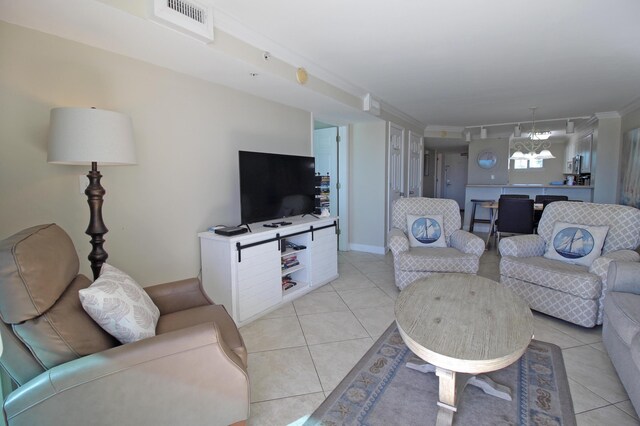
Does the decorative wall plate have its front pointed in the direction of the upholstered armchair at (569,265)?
yes

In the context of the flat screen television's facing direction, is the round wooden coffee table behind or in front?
in front

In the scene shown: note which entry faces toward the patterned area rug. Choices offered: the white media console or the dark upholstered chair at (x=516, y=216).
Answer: the white media console

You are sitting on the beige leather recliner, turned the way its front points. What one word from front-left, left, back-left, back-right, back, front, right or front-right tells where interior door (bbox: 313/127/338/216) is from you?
front-left

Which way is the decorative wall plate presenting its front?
toward the camera

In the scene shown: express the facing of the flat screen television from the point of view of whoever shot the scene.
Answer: facing the viewer and to the right of the viewer

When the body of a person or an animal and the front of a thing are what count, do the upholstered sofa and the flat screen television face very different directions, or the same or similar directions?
very different directions

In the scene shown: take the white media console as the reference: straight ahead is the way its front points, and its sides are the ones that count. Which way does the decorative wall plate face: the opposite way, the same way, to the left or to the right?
to the right

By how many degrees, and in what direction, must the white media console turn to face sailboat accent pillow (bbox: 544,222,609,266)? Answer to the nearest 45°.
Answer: approximately 45° to its left

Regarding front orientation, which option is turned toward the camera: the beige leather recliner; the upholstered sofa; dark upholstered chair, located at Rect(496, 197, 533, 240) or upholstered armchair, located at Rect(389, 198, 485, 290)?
the upholstered armchair

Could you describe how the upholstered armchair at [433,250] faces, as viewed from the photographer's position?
facing the viewer

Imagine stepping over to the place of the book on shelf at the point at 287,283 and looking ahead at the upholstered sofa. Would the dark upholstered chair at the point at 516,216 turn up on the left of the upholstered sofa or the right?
left

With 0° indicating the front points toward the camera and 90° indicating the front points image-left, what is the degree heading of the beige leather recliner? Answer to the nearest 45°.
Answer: approximately 270°

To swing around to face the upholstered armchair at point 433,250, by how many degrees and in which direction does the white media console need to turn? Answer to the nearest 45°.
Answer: approximately 45° to its left

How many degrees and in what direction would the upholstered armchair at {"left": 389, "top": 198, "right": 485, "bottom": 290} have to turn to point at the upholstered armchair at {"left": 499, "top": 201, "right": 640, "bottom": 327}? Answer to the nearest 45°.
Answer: approximately 90° to its left

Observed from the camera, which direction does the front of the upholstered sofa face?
facing to the left of the viewer

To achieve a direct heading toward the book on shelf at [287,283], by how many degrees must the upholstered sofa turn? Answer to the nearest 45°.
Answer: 0° — it already faces it

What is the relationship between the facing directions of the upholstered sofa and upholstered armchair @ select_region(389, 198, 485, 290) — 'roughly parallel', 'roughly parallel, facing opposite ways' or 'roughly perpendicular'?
roughly perpendicular

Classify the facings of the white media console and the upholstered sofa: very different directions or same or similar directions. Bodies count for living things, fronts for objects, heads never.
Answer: very different directions
